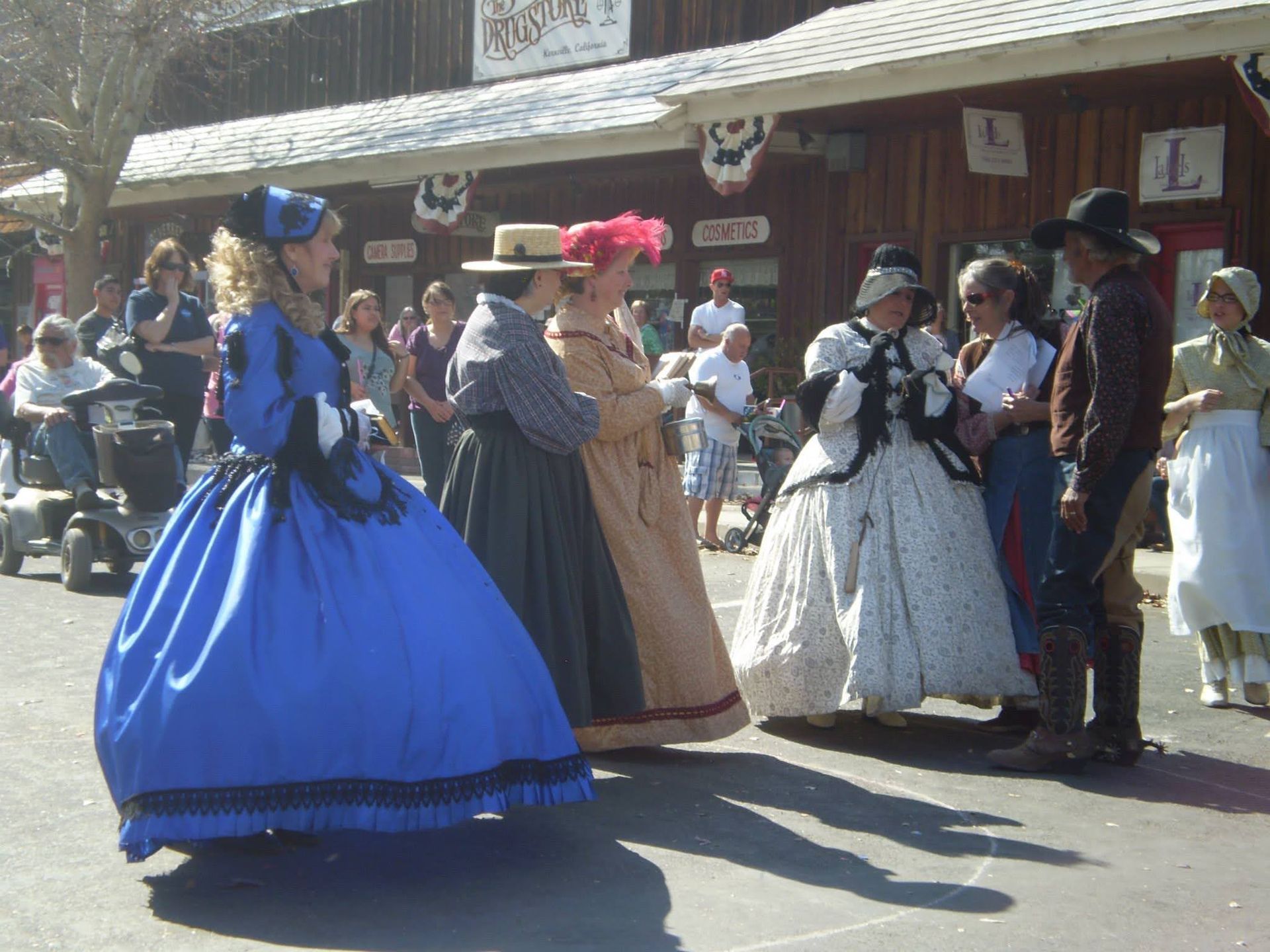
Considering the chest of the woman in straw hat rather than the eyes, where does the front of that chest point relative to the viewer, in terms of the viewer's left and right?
facing away from the viewer and to the right of the viewer

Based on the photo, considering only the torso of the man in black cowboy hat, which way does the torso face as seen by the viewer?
to the viewer's left

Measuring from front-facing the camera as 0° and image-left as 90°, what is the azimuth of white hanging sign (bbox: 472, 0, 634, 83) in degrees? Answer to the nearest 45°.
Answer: approximately 45°

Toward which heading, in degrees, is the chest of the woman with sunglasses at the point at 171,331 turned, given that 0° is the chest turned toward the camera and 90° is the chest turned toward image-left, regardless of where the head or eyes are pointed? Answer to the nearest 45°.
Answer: approximately 0°

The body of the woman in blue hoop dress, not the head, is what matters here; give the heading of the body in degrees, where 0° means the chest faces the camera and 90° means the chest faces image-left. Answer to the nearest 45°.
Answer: approximately 270°

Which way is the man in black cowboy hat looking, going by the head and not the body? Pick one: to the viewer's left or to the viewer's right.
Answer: to the viewer's left

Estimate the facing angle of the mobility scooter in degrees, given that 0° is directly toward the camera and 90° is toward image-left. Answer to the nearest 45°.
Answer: approximately 315°

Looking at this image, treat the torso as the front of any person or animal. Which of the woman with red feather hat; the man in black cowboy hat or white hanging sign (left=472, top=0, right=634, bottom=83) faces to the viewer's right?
the woman with red feather hat

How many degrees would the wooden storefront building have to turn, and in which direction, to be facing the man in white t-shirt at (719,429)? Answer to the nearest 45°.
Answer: approximately 45° to its left

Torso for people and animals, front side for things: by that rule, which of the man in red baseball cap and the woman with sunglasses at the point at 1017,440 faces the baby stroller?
the man in red baseball cap
